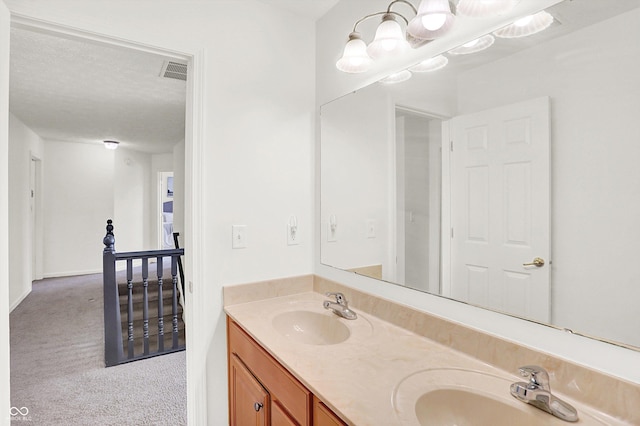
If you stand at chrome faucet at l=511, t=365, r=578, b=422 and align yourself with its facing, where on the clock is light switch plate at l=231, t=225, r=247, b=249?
The light switch plate is roughly at 2 o'clock from the chrome faucet.

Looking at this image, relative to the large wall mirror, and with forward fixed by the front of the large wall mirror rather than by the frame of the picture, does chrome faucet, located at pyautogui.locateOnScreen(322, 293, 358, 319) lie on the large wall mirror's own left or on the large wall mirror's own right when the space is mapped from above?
on the large wall mirror's own right

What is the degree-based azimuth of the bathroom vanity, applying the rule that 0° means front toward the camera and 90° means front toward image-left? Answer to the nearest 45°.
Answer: approximately 45°

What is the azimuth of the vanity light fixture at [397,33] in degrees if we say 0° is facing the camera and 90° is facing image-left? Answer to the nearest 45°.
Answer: approximately 45°

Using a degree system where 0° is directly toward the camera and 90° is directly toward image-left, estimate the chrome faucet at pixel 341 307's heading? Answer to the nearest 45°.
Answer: approximately 45°

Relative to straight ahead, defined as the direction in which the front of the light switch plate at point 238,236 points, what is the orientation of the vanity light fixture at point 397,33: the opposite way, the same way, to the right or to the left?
to the right

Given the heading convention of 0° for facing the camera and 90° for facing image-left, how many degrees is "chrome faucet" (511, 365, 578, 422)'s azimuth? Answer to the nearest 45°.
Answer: approximately 45°
